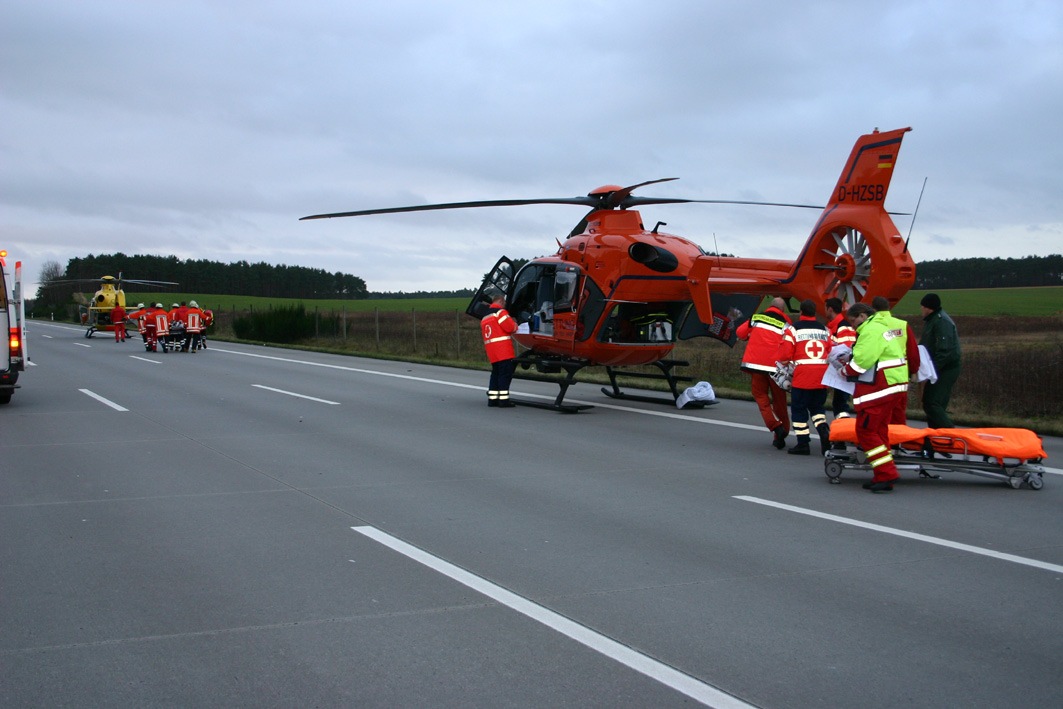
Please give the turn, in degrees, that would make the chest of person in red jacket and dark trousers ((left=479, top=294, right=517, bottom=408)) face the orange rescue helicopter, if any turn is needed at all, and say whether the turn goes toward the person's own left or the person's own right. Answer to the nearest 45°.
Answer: approximately 45° to the person's own right

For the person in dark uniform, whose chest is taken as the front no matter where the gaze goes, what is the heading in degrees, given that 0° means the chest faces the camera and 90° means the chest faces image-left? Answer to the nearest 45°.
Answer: approximately 90°

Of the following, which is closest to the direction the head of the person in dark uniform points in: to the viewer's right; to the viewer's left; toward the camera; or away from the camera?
to the viewer's left

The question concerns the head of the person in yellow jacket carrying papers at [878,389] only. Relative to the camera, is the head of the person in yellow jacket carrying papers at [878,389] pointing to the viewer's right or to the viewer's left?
to the viewer's left

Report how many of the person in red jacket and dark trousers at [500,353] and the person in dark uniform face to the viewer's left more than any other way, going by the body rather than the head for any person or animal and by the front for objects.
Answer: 1

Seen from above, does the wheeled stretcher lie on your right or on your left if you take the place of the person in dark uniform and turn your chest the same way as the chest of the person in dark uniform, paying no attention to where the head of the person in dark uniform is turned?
on your left

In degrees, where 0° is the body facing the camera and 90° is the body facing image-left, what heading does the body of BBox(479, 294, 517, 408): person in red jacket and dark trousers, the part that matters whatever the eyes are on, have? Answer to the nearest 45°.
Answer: approximately 225°

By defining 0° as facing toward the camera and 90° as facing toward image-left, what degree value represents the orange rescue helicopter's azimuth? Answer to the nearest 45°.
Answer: approximately 135°
